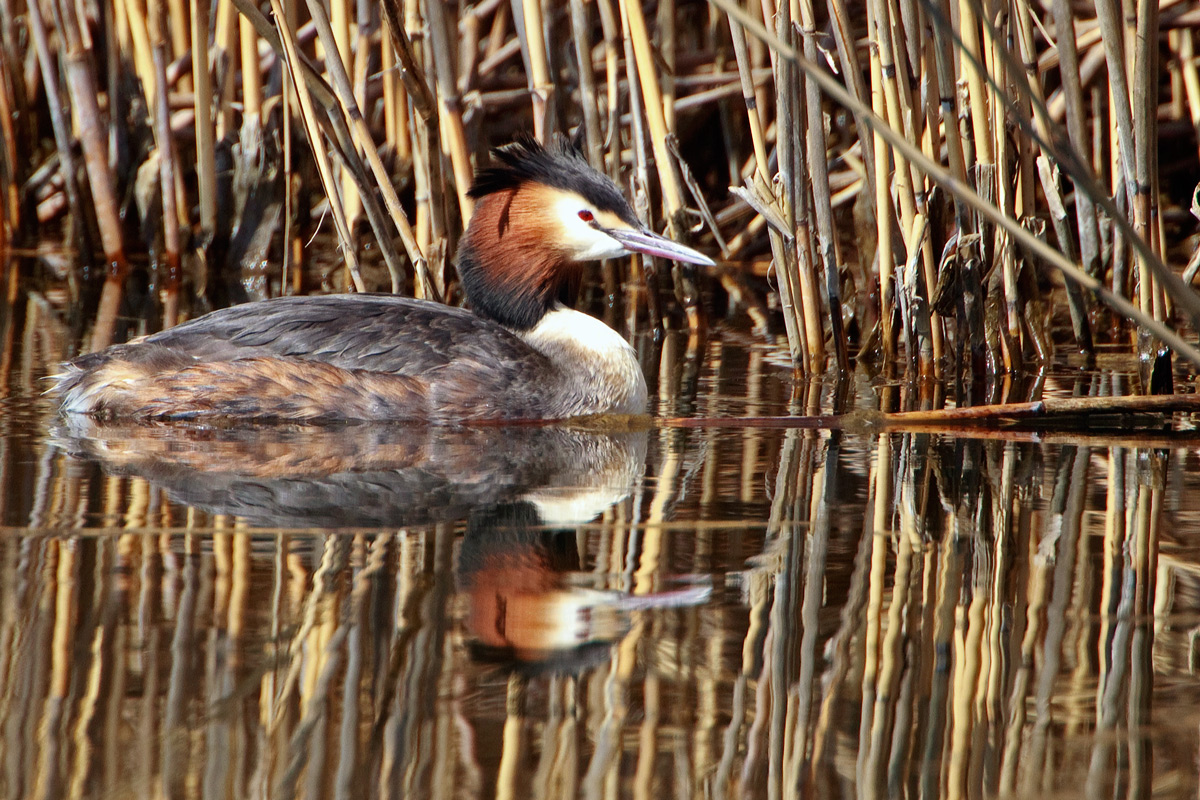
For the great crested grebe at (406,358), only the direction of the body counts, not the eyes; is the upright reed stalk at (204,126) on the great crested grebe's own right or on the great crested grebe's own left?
on the great crested grebe's own left

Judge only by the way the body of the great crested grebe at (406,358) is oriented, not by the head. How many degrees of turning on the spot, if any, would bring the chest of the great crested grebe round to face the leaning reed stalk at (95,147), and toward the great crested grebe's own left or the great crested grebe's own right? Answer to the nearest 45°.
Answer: approximately 135° to the great crested grebe's own left

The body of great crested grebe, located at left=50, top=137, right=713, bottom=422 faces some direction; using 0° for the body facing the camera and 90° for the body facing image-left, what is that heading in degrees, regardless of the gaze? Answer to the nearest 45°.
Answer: approximately 270°
